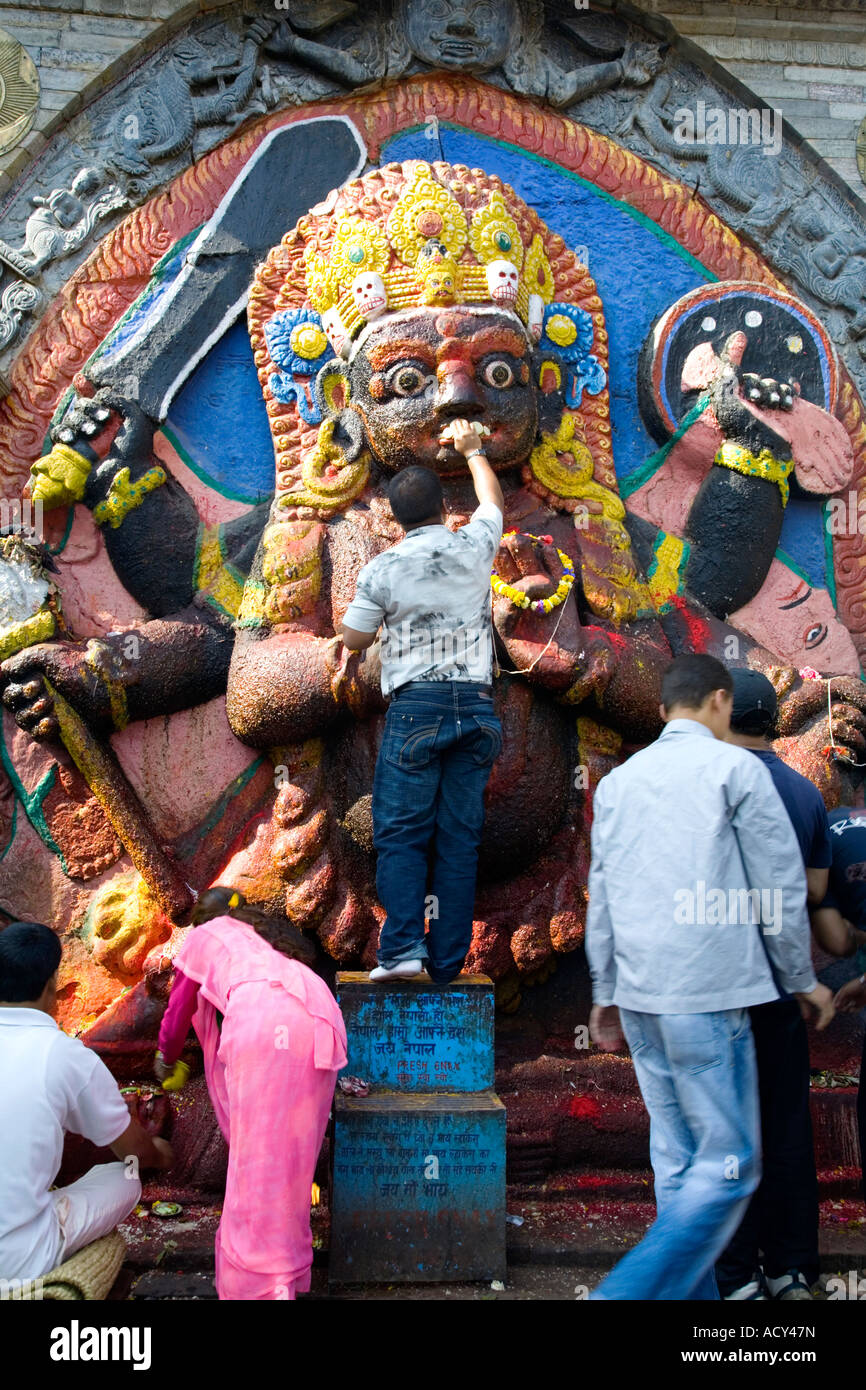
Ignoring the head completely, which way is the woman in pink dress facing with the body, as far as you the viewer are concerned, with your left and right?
facing away from the viewer and to the left of the viewer

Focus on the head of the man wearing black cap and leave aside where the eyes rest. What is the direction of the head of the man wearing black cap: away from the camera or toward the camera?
away from the camera

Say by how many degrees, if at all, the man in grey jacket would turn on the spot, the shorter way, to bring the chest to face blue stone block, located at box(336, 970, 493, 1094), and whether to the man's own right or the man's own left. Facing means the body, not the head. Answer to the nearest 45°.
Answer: approximately 90° to the man's own left

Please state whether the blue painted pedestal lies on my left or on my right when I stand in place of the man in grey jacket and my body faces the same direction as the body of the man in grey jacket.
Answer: on my left

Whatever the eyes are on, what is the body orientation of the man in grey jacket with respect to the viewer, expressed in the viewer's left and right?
facing away from the viewer and to the right of the viewer

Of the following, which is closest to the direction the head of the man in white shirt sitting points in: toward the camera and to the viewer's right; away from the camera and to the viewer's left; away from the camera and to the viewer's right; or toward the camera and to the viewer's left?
away from the camera and to the viewer's right

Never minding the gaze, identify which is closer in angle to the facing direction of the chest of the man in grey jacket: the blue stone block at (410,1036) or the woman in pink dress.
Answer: the blue stone block

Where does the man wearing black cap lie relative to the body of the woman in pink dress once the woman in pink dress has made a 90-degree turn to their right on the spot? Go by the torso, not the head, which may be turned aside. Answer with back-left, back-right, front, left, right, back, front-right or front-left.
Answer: front-right

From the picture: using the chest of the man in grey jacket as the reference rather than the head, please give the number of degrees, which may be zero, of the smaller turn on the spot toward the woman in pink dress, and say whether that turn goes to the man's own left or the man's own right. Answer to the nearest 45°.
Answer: approximately 135° to the man's own left
